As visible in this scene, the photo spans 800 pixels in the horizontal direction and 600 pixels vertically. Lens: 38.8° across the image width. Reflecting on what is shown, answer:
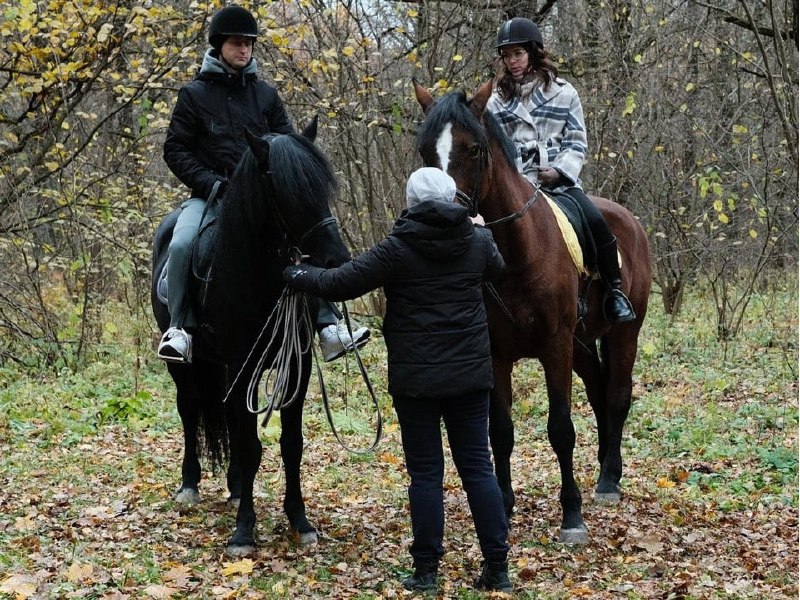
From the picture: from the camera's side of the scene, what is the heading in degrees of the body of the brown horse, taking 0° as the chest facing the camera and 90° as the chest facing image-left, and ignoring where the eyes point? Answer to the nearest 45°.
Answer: approximately 45°

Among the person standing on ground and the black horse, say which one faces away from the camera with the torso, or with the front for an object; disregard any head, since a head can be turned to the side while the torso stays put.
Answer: the person standing on ground

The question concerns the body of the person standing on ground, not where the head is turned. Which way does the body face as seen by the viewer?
away from the camera

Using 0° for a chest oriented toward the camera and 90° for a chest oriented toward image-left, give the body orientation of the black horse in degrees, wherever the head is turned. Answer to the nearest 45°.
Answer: approximately 315°

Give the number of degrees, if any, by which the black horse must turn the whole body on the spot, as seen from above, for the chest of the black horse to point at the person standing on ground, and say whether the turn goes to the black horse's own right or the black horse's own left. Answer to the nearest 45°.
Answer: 0° — it already faces them

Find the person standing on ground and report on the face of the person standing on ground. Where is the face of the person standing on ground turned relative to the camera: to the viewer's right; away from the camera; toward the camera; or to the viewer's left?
away from the camera

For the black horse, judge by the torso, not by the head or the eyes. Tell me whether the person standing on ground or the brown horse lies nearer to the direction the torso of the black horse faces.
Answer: the person standing on ground

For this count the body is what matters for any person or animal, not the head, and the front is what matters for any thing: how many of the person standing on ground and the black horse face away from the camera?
1

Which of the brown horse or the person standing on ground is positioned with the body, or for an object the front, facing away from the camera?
the person standing on ground

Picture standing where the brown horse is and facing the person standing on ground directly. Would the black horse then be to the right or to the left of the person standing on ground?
right
